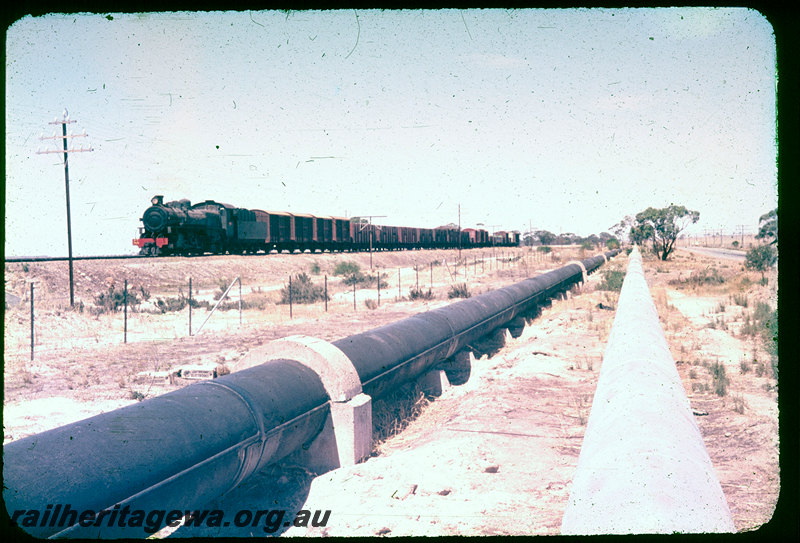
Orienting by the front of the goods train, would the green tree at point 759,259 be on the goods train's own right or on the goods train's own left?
on the goods train's own left

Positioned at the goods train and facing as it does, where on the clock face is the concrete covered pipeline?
The concrete covered pipeline is roughly at 10 o'clock from the goods train.

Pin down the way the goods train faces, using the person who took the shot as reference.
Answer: facing the viewer and to the left of the viewer

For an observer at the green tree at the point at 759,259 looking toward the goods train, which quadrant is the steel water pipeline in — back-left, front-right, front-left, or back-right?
front-left

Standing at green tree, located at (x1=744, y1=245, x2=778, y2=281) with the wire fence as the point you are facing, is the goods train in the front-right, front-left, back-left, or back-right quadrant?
front-right

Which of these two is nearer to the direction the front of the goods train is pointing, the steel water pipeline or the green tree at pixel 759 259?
the steel water pipeline

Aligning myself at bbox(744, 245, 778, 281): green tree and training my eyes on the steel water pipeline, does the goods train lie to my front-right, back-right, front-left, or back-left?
front-right
